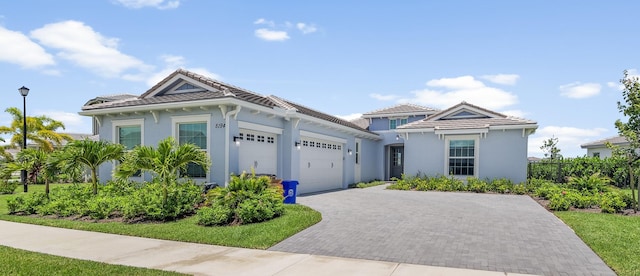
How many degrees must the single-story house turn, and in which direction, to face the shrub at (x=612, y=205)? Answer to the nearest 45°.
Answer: approximately 45° to its left

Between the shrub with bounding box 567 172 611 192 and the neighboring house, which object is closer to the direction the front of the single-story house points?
the shrub

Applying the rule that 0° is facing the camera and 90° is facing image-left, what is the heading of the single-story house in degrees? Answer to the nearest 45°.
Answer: approximately 0°
